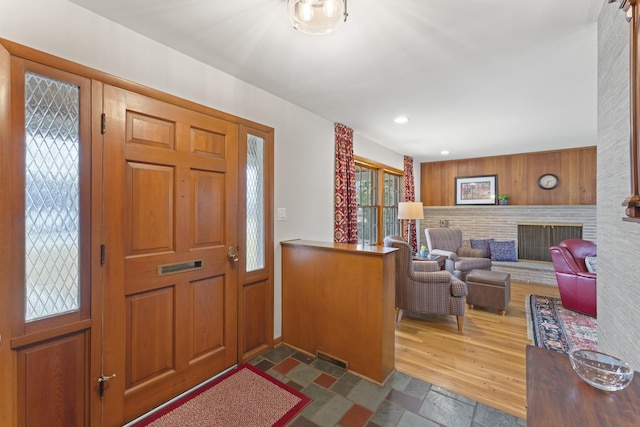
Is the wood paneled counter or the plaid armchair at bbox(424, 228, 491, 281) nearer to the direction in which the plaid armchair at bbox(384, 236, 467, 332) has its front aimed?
the plaid armchair

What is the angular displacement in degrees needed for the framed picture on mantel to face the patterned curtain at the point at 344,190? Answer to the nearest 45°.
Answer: approximately 45° to its right

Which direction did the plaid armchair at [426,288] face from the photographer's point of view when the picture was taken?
facing to the right of the viewer

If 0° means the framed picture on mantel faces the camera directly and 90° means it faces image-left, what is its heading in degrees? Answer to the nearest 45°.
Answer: approximately 0°

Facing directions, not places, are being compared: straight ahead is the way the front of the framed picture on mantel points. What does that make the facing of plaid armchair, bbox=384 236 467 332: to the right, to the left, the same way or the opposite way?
to the left

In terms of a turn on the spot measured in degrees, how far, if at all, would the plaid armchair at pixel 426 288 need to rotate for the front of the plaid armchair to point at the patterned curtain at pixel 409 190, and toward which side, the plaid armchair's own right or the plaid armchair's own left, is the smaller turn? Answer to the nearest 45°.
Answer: approximately 90° to the plaid armchair's own left

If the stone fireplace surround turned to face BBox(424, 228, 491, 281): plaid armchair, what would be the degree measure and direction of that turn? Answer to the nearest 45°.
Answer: approximately 45° to its right

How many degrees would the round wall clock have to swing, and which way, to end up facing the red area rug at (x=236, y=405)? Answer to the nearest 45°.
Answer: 0° — it already faces it

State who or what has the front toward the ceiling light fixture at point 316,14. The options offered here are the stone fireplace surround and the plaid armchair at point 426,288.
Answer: the stone fireplace surround
